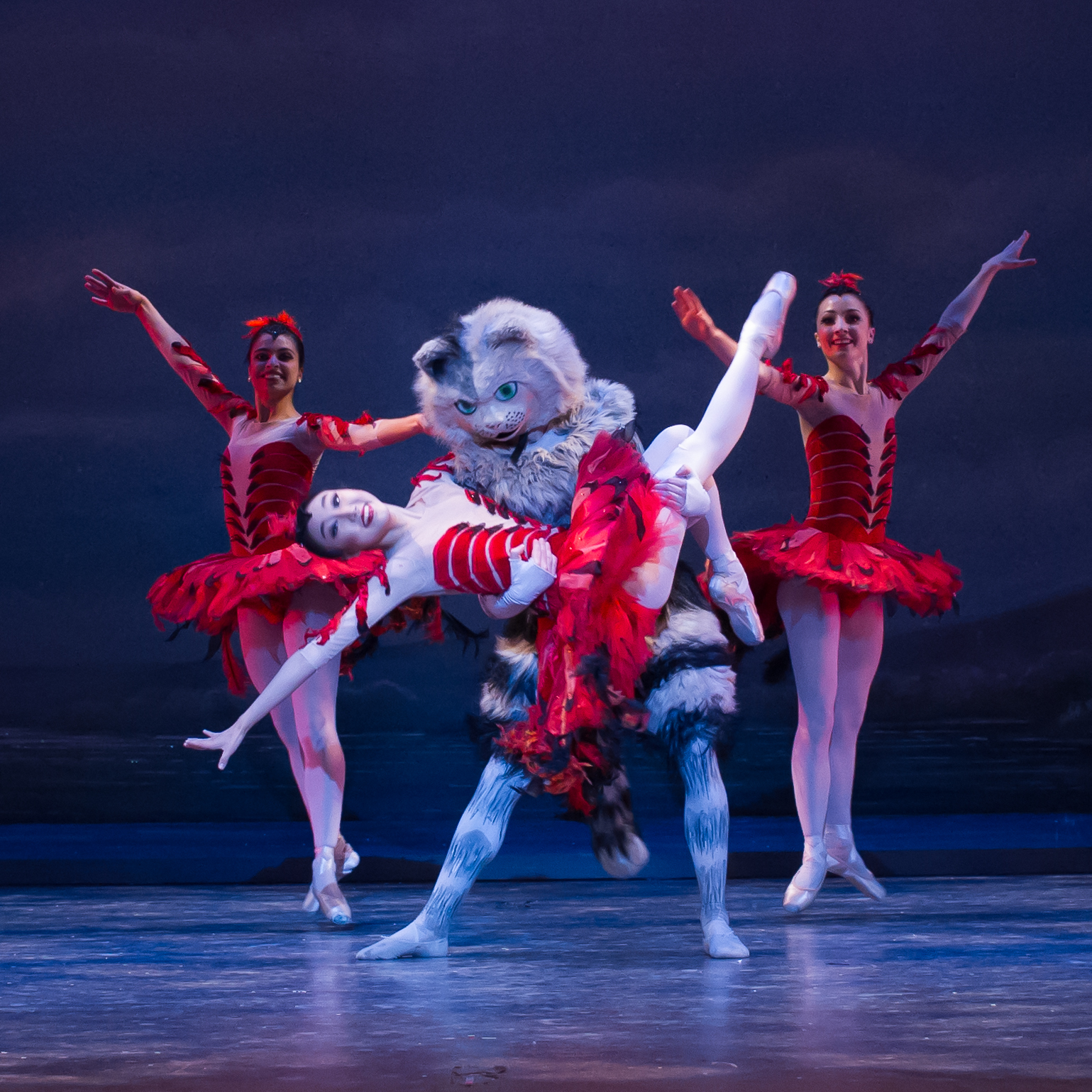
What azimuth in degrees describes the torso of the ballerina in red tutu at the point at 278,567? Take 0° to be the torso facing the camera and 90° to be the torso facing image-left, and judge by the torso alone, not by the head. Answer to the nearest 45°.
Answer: approximately 45°

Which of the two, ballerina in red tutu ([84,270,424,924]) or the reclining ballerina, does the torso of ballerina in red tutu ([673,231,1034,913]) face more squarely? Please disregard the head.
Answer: the reclining ballerina

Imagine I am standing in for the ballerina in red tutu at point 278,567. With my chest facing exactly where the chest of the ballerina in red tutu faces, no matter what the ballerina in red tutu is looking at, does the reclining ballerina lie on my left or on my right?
on my left

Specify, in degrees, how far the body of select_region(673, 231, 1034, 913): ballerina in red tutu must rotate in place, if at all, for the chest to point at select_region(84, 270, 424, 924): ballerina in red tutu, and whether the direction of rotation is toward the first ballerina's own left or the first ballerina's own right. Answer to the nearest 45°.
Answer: approximately 135° to the first ballerina's own right

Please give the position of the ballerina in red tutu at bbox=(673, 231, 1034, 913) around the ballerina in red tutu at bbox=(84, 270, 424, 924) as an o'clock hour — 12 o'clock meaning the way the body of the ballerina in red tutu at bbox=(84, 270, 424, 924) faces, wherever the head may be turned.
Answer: the ballerina in red tutu at bbox=(673, 231, 1034, 913) is roughly at 8 o'clock from the ballerina in red tutu at bbox=(84, 270, 424, 924).

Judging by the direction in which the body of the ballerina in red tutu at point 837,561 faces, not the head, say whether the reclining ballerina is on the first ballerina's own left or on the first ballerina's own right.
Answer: on the first ballerina's own right

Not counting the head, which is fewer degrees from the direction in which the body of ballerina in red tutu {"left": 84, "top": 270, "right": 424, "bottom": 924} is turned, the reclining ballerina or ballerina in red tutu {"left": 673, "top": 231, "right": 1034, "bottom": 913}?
the reclining ballerina
